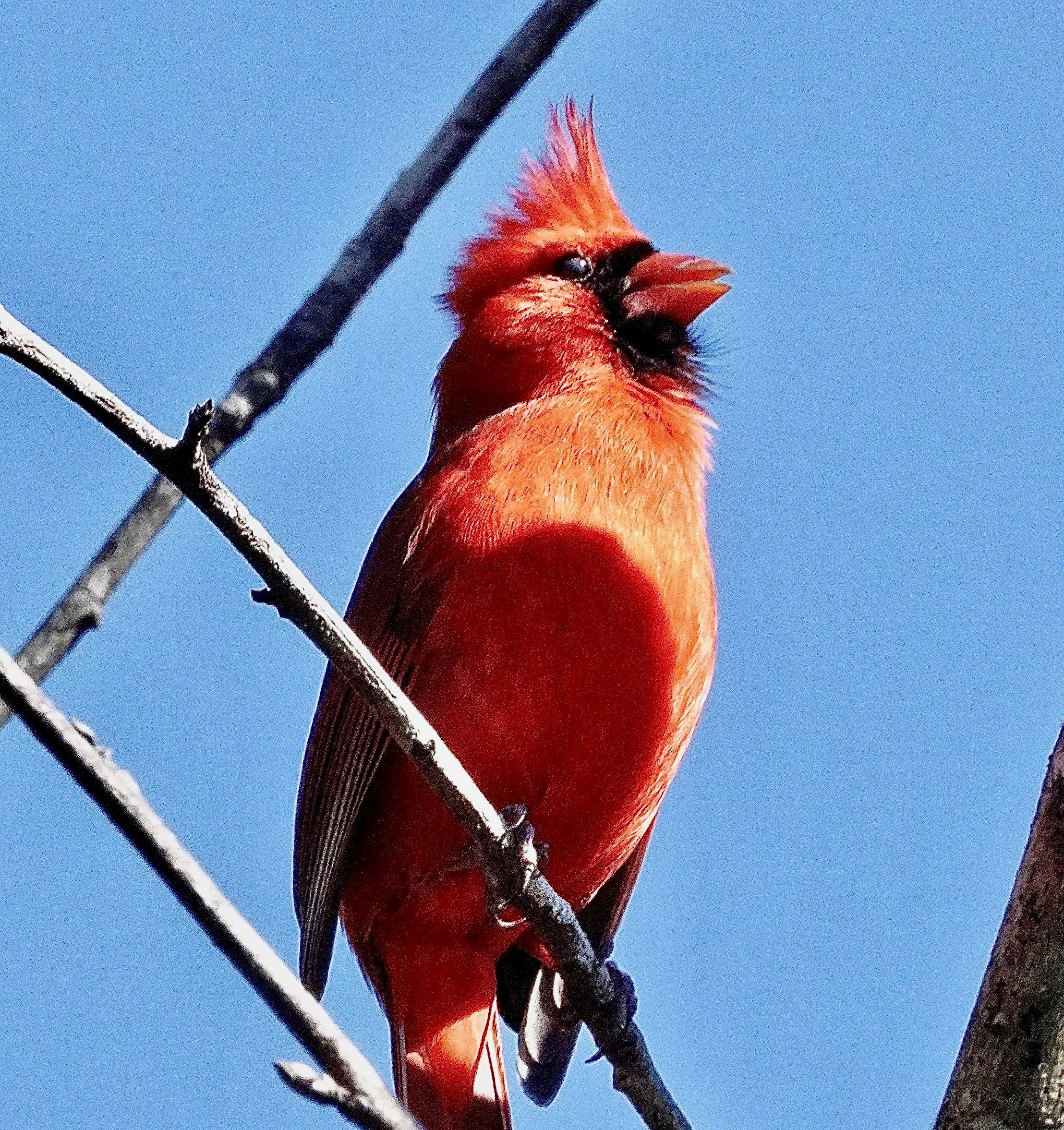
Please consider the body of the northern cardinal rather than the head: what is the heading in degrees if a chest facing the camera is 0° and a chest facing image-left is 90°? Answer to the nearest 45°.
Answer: approximately 315°
